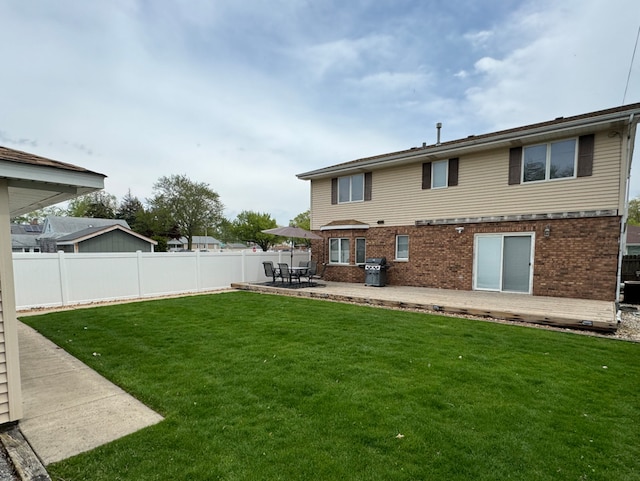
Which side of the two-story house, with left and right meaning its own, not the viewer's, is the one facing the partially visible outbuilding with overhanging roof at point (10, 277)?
back

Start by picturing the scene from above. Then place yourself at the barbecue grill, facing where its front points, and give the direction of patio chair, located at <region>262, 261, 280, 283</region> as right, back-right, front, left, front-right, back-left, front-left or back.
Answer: front-right

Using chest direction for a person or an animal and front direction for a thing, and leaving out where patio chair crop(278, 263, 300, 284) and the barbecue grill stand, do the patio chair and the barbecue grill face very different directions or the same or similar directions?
very different directions

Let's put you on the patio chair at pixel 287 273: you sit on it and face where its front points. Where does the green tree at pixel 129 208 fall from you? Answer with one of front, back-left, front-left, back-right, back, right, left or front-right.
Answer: left

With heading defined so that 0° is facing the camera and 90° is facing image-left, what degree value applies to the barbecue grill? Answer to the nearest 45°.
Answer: approximately 45°

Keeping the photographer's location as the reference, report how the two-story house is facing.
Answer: facing away from the viewer and to the right of the viewer
